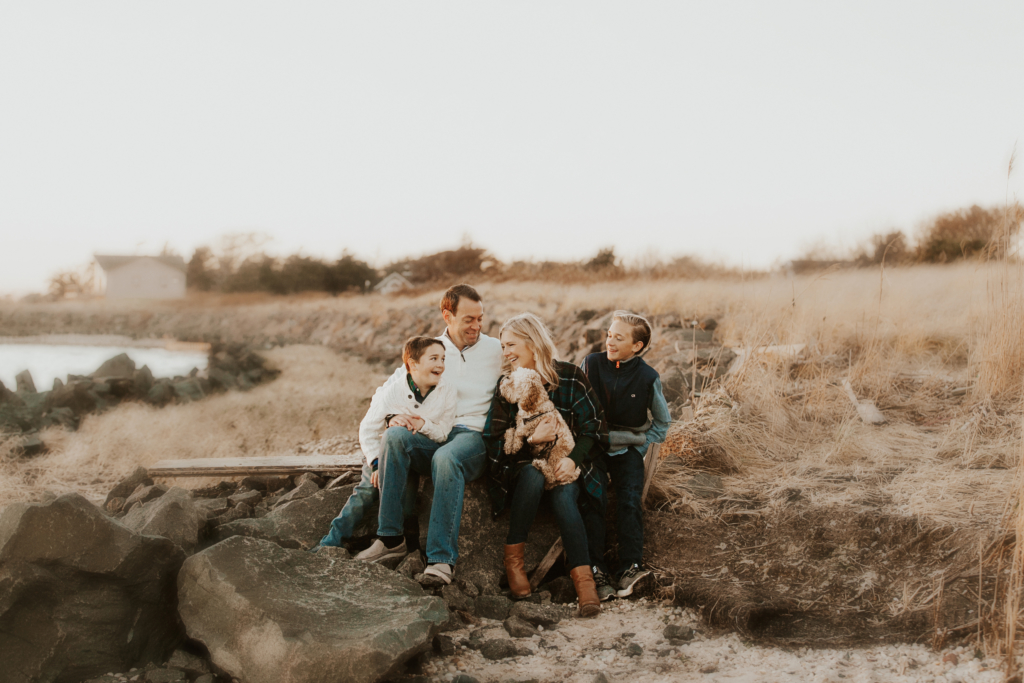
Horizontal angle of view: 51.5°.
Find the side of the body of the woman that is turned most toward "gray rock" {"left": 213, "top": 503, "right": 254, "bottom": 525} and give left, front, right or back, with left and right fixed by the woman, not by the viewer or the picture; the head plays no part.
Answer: right

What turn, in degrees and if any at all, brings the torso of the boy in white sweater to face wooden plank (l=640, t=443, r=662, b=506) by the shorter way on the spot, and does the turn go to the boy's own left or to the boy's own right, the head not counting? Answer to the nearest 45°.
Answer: approximately 45° to the boy's own left

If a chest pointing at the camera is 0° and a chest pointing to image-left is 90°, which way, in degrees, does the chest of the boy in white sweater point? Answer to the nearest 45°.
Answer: approximately 315°

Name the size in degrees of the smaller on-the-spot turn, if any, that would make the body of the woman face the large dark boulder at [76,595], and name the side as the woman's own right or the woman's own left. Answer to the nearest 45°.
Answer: approximately 45° to the woman's own right

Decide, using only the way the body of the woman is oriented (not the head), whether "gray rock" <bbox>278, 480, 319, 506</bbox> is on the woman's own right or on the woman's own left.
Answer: on the woman's own right

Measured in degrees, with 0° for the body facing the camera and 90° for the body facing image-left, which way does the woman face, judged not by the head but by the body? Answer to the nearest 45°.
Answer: approximately 0°

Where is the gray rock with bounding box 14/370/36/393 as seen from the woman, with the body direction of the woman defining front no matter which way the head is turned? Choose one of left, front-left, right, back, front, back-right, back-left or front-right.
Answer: back-right

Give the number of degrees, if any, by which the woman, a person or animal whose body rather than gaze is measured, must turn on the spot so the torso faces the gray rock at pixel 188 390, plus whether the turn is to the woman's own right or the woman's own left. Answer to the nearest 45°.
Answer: approximately 135° to the woman's own right

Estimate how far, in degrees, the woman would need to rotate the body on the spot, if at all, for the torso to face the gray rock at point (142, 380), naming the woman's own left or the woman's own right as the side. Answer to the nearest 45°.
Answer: approximately 135° to the woman's own right
